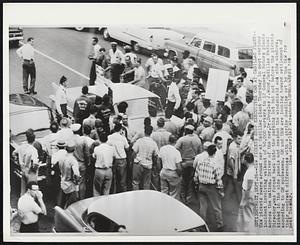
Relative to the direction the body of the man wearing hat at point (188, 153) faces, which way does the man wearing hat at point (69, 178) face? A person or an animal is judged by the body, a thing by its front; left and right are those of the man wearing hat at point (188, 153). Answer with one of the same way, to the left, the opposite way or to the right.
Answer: the same way

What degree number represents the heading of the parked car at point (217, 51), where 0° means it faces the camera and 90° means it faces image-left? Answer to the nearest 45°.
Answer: approximately 135°

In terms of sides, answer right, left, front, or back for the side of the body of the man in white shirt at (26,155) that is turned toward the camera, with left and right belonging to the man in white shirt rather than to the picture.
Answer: back

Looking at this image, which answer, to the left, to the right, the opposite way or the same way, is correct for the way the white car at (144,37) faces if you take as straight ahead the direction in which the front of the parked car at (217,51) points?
the same way

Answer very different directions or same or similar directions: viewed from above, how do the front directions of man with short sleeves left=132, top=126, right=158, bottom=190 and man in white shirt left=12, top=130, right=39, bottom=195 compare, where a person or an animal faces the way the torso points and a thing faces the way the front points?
same or similar directions

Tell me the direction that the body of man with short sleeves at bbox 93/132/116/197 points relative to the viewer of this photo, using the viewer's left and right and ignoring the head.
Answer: facing away from the viewer

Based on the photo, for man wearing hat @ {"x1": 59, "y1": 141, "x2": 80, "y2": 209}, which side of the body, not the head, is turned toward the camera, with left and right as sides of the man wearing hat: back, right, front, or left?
back

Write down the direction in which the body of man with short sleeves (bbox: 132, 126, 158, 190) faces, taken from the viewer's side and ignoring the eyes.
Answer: away from the camera

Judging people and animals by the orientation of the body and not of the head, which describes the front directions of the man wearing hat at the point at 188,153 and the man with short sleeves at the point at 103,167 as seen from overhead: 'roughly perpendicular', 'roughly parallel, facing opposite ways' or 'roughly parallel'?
roughly parallel

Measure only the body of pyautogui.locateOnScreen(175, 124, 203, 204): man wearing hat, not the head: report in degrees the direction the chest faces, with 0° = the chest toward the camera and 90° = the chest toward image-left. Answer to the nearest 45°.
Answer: approximately 180°
